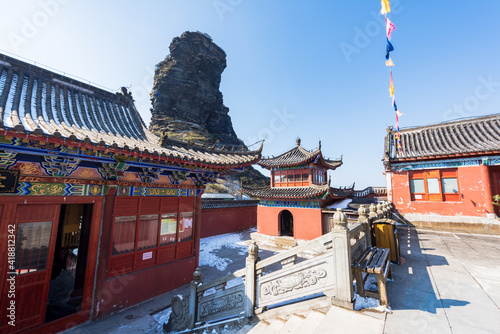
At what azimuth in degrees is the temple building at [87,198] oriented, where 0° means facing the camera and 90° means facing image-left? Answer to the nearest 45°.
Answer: approximately 315°

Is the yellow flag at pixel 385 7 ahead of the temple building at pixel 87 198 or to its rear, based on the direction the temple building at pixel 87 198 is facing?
ahead

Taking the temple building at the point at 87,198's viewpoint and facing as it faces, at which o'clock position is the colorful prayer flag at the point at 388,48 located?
The colorful prayer flag is roughly at 11 o'clock from the temple building.

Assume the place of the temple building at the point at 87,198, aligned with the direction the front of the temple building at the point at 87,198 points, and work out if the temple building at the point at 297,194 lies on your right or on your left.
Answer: on your left

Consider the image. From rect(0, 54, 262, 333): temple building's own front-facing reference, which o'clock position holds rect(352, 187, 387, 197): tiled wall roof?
The tiled wall roof is roughly at 10 o'clock from the temple building.
